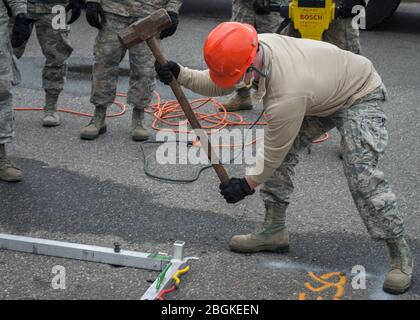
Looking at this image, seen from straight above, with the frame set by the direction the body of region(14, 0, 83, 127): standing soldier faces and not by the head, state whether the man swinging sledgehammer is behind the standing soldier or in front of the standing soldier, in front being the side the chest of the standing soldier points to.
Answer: in front

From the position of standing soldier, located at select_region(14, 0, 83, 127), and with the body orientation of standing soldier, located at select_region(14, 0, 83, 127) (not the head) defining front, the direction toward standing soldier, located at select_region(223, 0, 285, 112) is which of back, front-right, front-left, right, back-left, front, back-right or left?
left

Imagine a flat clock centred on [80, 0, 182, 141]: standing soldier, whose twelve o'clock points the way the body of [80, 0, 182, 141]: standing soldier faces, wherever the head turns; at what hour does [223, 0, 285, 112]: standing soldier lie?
[223, 0, 285, 112]: standing soldier is roughly at 8 o'clock from [80, 0, 182, 141]: standing soldier.

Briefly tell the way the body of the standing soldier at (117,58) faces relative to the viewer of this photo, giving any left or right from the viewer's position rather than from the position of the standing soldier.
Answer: facing the viewer

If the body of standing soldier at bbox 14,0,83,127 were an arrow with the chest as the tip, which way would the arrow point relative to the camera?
toward the camera

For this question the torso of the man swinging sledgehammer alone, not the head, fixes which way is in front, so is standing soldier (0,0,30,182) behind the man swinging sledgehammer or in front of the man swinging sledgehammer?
in front

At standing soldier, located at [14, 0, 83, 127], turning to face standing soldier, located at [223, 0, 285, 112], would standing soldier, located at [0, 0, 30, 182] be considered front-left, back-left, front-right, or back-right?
back-right

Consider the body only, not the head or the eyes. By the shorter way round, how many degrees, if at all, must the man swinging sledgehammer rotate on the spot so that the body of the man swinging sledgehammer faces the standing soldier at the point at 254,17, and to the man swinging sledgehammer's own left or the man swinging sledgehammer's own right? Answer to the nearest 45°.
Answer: approximately 90° to the man swinging sledgehammer's own right

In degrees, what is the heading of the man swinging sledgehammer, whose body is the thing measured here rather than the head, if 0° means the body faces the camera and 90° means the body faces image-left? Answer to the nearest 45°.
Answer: approximately 90°

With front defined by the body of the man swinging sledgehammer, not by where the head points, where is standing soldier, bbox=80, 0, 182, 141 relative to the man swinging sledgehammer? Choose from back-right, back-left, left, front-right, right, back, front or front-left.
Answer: front-right

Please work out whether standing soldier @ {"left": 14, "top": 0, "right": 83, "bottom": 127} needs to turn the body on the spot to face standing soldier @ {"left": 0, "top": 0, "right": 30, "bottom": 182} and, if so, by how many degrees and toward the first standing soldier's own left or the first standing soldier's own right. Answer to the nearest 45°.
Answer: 0° — they already face them
